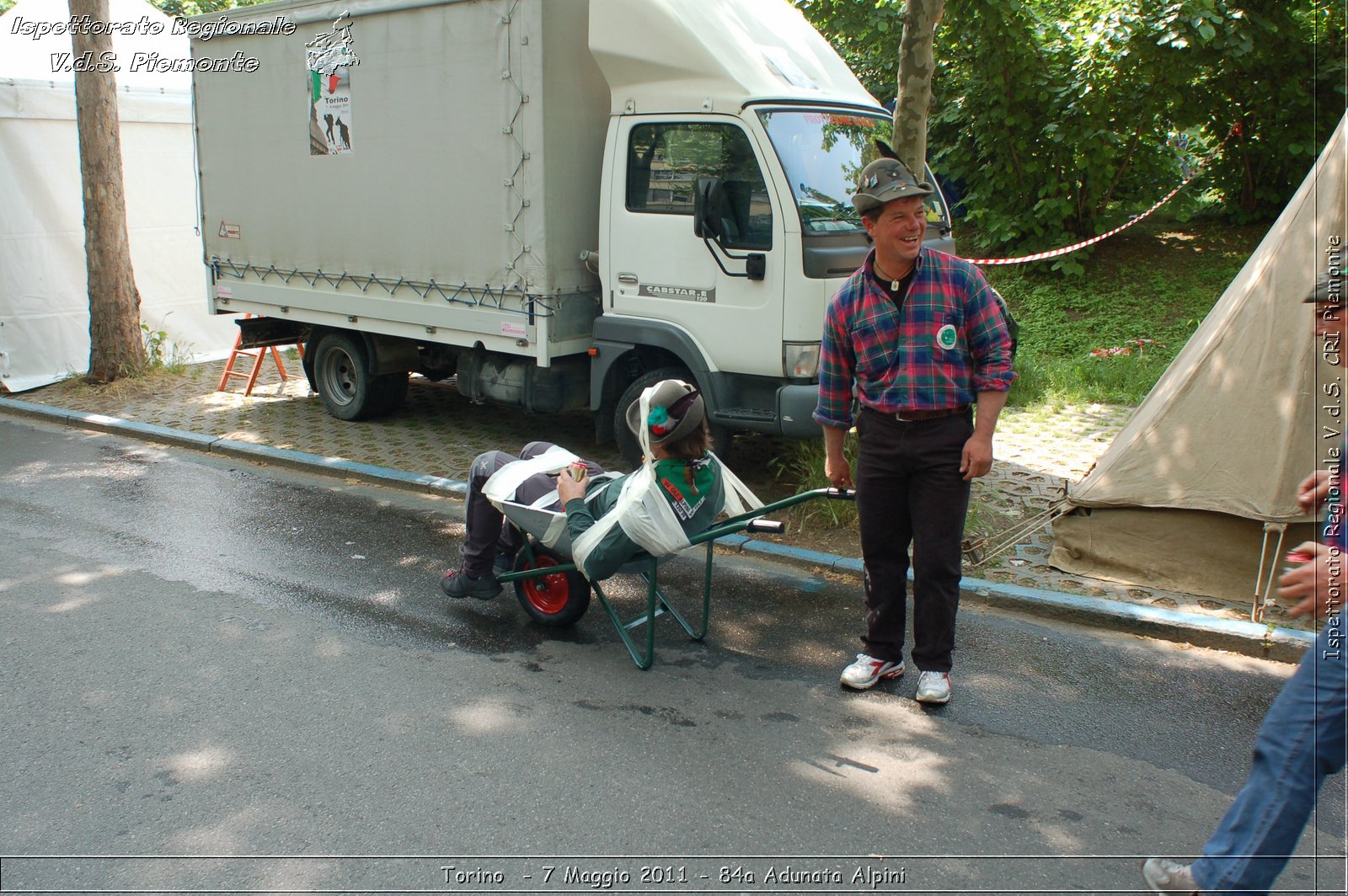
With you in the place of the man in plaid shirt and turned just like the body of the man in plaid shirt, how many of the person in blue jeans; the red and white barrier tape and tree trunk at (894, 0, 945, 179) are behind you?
2

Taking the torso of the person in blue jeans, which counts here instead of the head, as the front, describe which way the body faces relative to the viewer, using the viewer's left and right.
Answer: facing to the left of the viewer

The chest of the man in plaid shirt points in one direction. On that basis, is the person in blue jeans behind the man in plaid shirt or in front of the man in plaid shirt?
in front

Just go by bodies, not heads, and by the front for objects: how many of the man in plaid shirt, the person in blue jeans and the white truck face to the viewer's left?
1

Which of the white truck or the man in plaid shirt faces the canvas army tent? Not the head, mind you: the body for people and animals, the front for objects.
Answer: the white truck

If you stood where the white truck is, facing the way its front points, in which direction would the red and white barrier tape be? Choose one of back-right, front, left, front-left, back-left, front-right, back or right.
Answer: left

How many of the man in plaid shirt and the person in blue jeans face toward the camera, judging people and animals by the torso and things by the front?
1

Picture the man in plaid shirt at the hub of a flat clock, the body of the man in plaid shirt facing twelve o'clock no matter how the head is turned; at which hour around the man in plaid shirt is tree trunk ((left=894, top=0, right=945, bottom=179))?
The tree trunk is roughly at 6 o'clock from the man in plaid shirt.

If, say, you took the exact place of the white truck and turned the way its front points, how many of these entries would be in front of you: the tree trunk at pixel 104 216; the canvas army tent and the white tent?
1

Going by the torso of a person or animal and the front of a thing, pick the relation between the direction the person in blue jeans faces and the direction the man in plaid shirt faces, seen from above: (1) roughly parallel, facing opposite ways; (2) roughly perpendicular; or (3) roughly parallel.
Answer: roughly perpendicular
